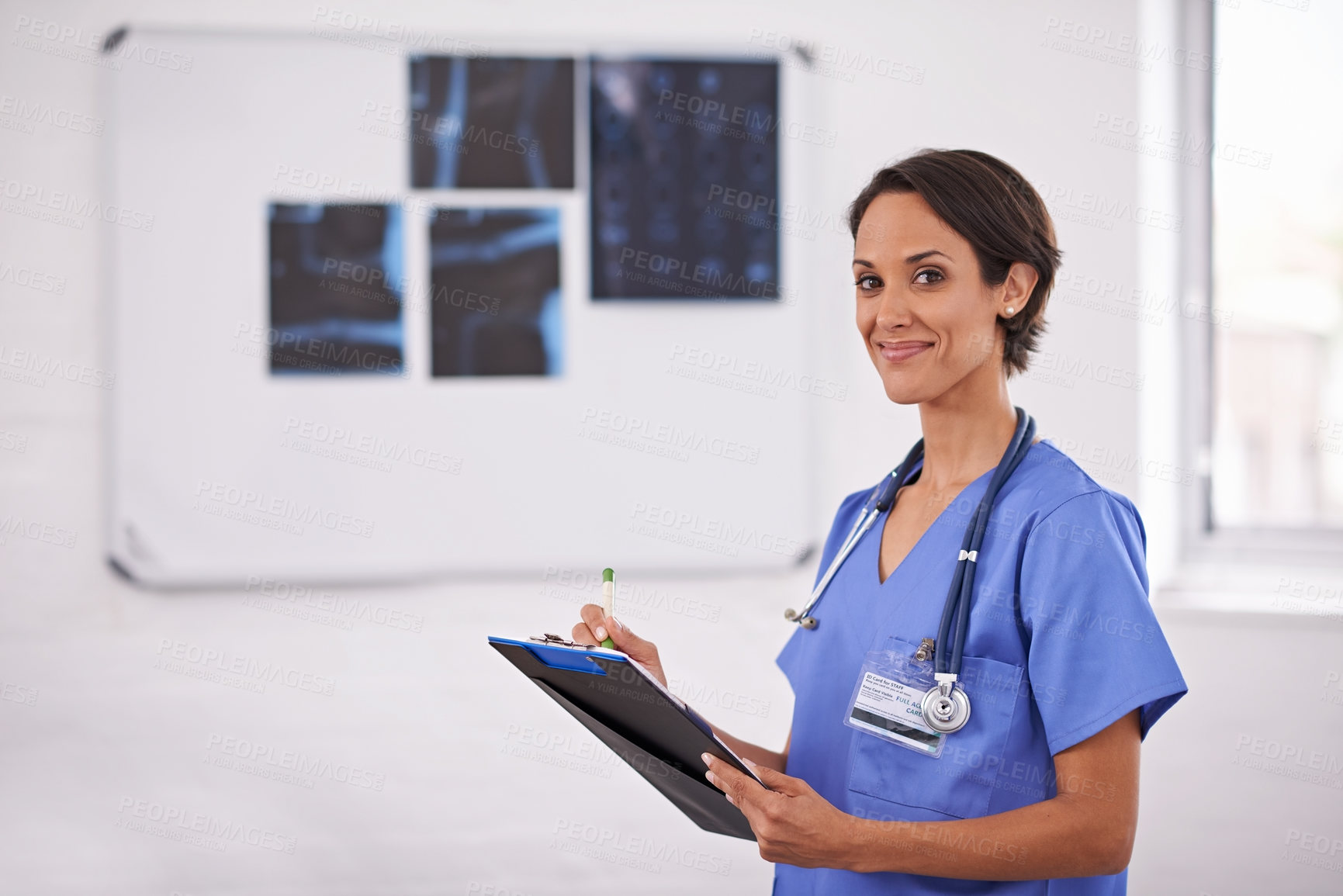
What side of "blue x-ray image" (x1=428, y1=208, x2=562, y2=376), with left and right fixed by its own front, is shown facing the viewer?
front

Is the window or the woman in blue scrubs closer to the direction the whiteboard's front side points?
the woman in blue scrubs

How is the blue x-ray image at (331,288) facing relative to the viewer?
toward the camera

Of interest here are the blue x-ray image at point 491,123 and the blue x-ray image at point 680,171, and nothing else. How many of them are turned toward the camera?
2

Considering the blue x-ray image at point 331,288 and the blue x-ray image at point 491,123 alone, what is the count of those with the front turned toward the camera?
2

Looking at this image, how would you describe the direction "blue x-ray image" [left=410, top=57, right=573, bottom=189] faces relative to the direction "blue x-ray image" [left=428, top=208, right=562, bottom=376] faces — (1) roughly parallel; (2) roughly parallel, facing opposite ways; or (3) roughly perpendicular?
roughly parallel

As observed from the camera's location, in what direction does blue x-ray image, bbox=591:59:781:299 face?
facing the viewer
